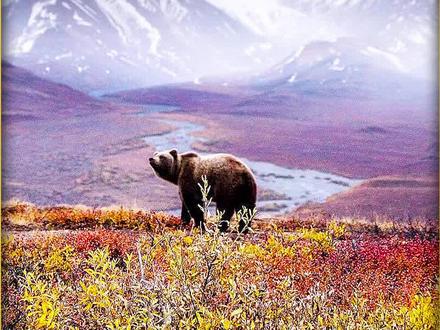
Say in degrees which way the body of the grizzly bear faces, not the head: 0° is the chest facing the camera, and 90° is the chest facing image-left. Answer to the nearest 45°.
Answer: approximately 90°
